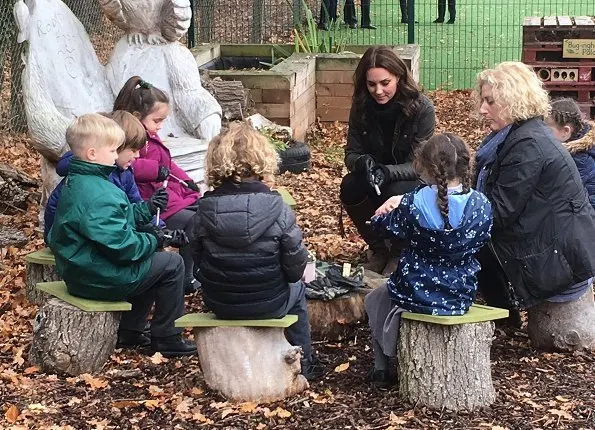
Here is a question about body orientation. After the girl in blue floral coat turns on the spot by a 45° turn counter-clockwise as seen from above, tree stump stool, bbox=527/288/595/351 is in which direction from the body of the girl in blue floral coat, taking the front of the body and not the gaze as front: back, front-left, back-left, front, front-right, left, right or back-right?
back-right

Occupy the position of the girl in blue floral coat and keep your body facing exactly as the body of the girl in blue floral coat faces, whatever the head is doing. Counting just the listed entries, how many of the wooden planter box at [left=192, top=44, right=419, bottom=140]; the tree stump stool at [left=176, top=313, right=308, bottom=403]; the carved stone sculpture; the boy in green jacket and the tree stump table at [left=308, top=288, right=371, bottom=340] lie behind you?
0

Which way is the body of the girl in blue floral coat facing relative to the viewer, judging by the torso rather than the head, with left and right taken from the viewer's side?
facing away from the viewer and to the left of the viewer

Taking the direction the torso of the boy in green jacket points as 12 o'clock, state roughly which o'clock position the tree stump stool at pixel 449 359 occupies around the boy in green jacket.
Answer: The tree stump stool is roughly at 1 o'clock from the boy in green jacket.

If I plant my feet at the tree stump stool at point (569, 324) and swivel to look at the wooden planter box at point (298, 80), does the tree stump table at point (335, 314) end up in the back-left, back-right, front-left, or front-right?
front-left

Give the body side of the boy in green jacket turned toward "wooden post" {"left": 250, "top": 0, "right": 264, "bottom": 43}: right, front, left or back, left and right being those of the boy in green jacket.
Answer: left

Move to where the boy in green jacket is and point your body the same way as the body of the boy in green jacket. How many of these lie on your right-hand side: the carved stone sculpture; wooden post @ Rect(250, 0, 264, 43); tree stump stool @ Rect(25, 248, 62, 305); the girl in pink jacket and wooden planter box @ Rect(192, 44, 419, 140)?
0

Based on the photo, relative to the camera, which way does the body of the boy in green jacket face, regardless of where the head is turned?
to the viewer's right

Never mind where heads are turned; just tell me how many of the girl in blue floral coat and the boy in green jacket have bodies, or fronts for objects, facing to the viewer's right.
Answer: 1

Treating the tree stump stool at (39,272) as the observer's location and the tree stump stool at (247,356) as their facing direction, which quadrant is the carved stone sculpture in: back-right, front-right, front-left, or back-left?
back-left

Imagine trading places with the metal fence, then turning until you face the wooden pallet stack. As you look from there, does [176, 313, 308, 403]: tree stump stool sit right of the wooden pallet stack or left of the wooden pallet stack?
right

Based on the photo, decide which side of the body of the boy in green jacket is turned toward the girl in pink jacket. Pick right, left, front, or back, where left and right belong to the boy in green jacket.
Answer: left

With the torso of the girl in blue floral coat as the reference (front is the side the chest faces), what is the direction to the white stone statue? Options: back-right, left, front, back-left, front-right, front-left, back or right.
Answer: front

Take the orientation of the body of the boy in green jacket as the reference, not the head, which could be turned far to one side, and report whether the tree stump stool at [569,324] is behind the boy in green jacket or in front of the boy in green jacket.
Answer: in front

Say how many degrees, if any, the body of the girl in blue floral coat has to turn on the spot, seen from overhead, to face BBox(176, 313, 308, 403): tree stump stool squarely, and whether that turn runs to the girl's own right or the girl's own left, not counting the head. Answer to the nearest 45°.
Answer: approximately 45° to the girl's own left

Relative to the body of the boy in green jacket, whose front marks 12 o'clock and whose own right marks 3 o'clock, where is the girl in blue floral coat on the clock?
The girl in blue floral coat is roughly at 1 o'clock from the boy in green jacket.

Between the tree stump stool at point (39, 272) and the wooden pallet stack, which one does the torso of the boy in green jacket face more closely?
the wooden pallet stack

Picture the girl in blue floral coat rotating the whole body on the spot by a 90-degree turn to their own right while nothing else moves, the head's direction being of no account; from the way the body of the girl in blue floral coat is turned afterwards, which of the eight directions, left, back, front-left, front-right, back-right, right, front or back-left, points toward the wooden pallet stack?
front-left

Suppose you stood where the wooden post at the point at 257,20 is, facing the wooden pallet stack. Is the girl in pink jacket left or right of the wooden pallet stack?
right

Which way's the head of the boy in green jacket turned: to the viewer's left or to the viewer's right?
to the viewer's right
